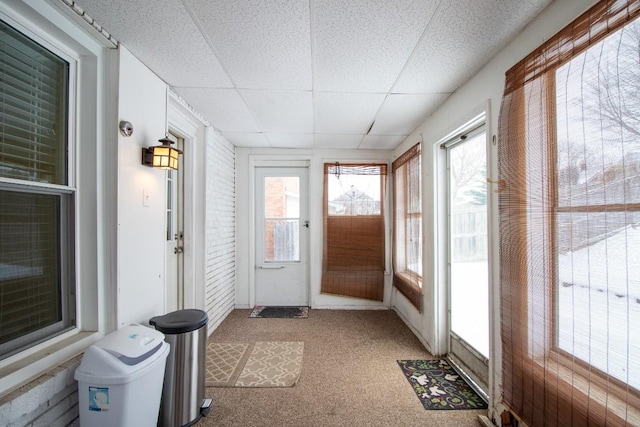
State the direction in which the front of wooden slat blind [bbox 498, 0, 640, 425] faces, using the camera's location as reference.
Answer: facing the viewer and to the left of the viewer

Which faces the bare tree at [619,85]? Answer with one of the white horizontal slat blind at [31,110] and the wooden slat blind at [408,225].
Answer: the white horizontal slat blind at [31,110]

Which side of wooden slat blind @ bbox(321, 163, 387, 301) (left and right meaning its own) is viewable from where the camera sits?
front

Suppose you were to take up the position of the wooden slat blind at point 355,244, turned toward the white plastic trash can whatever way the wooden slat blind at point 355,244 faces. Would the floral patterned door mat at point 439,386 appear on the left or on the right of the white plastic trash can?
left

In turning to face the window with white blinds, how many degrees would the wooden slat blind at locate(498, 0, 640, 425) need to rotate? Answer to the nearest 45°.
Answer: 0° — it already faces it

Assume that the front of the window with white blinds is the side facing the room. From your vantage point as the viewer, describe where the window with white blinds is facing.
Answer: facing the viewer and to the right of the viewer

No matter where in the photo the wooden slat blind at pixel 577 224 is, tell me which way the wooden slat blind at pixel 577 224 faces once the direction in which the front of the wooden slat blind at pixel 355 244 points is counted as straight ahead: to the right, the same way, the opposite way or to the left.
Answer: to the right

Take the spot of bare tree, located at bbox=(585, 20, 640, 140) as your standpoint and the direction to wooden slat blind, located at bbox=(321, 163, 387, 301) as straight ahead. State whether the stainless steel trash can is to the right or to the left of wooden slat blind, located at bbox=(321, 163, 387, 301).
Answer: left

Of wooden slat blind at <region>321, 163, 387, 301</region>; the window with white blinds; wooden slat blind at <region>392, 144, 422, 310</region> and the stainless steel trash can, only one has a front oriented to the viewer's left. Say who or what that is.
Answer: wooden slat blind at <region>392, 144, 422, 310</region>

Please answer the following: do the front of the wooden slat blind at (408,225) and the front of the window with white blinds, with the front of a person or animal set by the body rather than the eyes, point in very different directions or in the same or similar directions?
very different directions

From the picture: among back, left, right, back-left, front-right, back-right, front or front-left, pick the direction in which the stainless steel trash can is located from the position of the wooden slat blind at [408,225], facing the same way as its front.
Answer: front-left

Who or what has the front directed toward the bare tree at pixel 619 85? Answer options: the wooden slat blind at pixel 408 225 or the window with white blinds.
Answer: the window with white blinds
